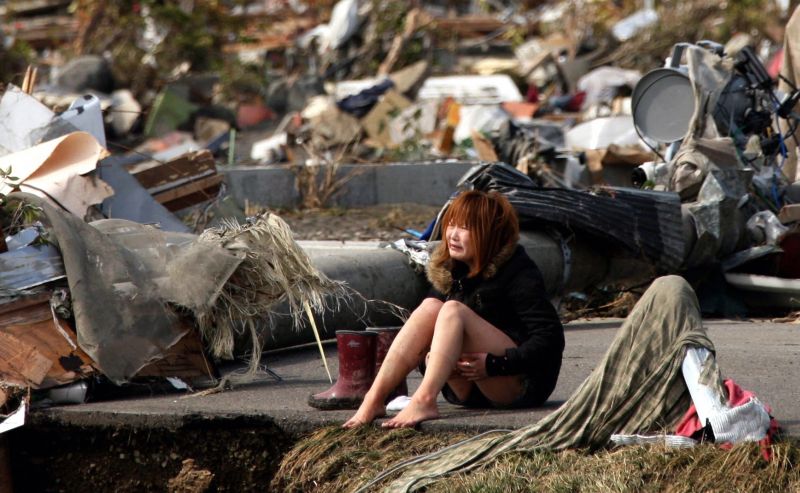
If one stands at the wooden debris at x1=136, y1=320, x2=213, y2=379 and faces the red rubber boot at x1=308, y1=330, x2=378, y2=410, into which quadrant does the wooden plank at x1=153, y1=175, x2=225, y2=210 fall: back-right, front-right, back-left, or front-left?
back-left

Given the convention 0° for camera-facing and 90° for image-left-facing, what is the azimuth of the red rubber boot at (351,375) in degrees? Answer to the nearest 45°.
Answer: approximately 90°

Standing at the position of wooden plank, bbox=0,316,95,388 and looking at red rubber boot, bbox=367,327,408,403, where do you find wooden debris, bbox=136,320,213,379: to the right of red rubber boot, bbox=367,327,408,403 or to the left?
left

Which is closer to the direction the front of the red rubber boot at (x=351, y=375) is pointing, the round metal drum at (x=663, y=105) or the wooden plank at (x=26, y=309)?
the wooden plank

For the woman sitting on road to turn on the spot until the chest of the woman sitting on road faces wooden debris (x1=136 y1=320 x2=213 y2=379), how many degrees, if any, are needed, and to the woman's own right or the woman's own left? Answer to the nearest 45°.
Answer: approximately 90° to the woman's own right

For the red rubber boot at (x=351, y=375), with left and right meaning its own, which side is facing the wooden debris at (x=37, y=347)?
front

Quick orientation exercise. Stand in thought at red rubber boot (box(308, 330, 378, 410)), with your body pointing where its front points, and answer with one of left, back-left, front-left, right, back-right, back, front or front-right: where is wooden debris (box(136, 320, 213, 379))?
front-right

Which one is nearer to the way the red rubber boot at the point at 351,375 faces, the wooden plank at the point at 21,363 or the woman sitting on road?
the wooden plank

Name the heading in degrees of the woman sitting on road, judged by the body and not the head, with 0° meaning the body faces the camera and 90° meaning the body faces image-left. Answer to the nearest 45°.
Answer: approximately 45°

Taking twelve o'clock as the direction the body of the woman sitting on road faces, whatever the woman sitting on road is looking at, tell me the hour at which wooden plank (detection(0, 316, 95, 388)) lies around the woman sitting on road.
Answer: The wooden plank is roughly at 2 o'clock from the woman sitting on road.

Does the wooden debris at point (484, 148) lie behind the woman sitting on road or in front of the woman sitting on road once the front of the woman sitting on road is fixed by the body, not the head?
behind

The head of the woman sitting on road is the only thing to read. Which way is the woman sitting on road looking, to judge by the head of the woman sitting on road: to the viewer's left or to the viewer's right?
to the viewer's left
